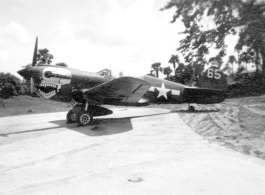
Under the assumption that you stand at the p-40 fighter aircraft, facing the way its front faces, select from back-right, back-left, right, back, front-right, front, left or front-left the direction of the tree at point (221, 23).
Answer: back-right

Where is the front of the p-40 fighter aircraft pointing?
to the viewer's left
